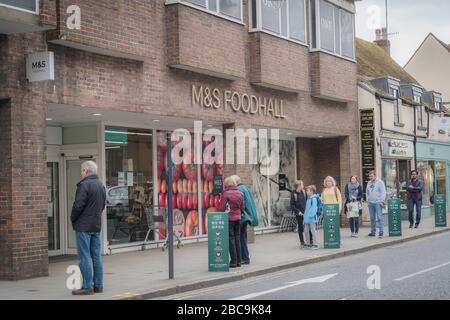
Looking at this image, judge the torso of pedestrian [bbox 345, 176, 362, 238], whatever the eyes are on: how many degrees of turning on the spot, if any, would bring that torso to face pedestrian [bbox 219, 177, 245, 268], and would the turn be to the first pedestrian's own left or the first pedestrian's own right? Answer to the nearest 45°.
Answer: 0° — they already face them

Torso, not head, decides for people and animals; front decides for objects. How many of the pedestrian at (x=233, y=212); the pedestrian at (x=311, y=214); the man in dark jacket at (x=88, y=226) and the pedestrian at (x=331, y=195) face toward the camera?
1

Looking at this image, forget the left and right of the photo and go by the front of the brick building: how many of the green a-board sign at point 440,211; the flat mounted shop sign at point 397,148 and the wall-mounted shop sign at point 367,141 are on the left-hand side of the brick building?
3

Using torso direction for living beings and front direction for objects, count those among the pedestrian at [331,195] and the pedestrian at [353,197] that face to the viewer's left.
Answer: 0

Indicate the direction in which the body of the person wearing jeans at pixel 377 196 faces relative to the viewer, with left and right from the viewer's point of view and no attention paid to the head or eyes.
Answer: facing the viewer and to the left of the viewer

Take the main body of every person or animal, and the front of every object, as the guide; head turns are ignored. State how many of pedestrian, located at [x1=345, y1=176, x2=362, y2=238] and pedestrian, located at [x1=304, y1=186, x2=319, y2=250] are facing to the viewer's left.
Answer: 1

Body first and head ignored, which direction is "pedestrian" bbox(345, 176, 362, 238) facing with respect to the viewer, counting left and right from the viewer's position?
facing the viewer

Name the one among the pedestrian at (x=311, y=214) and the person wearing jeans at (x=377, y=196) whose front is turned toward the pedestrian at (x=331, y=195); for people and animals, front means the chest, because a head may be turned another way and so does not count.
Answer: the person wearing jeans

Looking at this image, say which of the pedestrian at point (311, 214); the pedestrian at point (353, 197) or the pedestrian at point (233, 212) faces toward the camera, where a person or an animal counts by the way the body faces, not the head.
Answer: the pedestrian at point (353, 197)

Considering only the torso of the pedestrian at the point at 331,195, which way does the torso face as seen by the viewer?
toward the camera

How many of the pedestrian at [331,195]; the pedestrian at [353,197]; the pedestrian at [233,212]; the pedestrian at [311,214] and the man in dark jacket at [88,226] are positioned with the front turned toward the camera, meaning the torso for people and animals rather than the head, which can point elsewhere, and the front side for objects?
2

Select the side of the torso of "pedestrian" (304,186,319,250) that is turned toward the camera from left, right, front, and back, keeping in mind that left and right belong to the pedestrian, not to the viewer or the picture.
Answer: left

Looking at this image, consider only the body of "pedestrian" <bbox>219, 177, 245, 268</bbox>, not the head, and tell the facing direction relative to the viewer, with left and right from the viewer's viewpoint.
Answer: facing away from the viewer and to the left of the viewer

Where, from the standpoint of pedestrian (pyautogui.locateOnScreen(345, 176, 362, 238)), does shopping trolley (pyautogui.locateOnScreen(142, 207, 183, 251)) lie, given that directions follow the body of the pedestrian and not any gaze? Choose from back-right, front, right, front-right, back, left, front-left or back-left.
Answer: front-right

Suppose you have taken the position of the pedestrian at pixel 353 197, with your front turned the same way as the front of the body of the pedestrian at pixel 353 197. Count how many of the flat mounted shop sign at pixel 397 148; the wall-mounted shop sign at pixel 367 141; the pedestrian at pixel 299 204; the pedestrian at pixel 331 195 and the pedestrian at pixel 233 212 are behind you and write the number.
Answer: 2

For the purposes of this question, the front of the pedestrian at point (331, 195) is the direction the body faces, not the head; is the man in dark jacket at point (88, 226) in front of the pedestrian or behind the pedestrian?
in front
